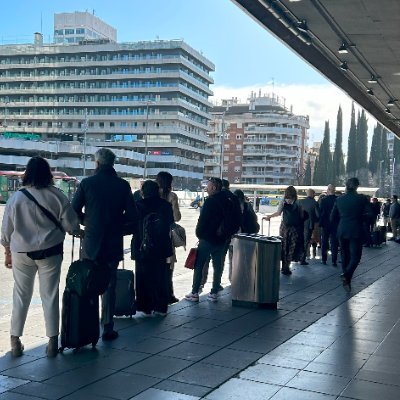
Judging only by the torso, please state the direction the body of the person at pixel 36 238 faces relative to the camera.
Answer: away from the camera

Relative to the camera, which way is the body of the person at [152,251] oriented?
away from the camera

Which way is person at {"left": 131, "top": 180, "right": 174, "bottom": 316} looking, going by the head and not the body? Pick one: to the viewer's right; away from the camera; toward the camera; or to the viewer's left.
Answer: away from the camera

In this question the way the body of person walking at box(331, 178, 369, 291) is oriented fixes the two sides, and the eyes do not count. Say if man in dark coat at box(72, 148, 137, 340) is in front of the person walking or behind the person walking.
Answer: behind

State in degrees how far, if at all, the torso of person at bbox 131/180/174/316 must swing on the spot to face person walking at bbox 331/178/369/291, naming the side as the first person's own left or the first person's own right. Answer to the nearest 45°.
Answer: approximately 45° to the first person's own right

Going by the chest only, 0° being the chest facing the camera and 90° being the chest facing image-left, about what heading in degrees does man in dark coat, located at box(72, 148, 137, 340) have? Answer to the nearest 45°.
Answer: approximately 180°

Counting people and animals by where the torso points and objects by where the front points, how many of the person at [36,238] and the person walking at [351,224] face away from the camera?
2

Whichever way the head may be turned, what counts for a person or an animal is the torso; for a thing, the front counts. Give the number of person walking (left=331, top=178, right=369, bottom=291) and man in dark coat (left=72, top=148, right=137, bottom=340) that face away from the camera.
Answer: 2

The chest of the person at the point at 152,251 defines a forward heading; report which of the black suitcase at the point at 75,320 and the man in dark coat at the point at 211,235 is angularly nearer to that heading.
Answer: the man in dark coat

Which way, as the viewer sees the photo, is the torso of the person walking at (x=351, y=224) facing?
away from the camera

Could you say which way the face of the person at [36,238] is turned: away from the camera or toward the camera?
away from the camera
